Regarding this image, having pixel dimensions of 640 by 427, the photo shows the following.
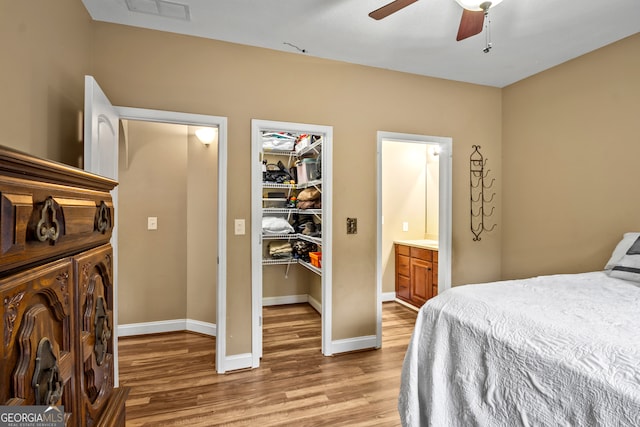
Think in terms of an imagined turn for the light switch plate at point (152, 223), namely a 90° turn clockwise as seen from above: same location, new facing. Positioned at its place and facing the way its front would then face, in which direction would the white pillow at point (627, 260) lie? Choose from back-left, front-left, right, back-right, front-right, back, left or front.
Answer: back-left

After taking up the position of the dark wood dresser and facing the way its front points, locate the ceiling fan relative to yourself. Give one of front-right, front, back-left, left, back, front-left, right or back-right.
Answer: front-left

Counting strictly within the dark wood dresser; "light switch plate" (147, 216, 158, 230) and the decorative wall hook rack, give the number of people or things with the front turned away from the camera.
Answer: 0

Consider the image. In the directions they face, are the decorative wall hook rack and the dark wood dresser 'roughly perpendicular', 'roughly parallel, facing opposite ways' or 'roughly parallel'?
roughly perpendicular

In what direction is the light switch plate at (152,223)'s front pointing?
toward the camera

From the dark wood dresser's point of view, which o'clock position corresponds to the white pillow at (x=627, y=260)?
The white pillow is roughly at 11 o'clock from the dark wood dresser.

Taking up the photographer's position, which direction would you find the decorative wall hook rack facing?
facing the viewer and to the right of the viewer

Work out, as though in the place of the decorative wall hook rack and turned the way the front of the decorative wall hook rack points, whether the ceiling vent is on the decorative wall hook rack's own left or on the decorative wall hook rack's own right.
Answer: on the decorative wall hook rack's own right

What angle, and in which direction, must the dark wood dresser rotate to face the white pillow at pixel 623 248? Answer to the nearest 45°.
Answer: approximately 45° to its left

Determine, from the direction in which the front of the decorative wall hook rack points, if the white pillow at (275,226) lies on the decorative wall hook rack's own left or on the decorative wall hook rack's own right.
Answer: on the decorative wall hook rack's own right

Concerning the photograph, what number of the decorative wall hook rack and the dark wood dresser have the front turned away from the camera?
0

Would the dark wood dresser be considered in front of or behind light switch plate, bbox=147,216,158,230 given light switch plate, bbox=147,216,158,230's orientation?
in front

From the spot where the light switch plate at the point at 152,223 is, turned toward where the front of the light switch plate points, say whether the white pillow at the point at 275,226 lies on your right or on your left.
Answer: on your left

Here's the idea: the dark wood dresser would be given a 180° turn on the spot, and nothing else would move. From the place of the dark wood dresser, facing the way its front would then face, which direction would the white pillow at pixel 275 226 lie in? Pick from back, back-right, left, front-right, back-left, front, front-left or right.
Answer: right
